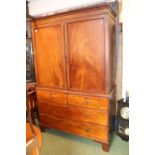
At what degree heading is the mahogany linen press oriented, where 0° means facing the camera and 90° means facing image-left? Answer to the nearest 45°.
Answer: approximately 45°
